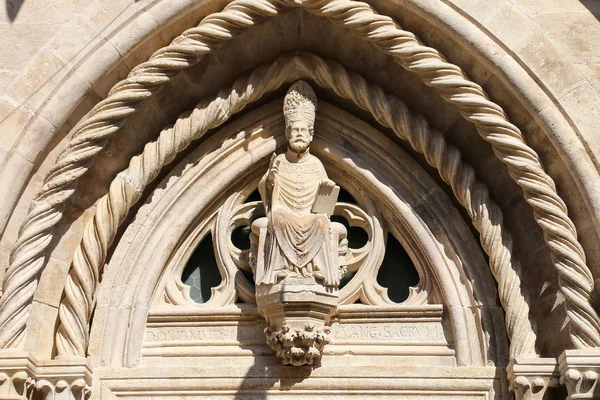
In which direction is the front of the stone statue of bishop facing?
toward the camera

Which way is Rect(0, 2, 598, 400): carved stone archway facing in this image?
toward the camera

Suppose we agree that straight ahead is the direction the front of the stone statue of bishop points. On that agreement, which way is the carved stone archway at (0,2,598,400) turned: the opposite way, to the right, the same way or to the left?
the same way
